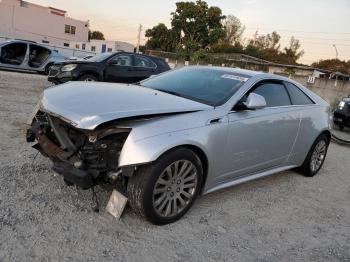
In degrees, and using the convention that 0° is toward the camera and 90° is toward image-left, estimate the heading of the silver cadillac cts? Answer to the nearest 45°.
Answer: approximately 45°

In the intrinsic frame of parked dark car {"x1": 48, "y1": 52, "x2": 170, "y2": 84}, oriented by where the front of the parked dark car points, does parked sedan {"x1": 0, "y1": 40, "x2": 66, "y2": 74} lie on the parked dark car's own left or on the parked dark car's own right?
on the parked dark car's own right

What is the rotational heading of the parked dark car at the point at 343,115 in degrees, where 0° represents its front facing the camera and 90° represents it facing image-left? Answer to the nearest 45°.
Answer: approximately 45°

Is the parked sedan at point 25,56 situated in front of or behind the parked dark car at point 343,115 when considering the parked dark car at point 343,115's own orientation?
in front

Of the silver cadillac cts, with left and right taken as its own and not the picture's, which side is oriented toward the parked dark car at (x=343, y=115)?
back

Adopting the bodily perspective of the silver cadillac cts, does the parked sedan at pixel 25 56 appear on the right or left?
on its right

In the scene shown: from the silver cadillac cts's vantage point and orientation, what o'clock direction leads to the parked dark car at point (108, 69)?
The parked dark car is roughly at 4 o'clock from the silver cadillac cts.
